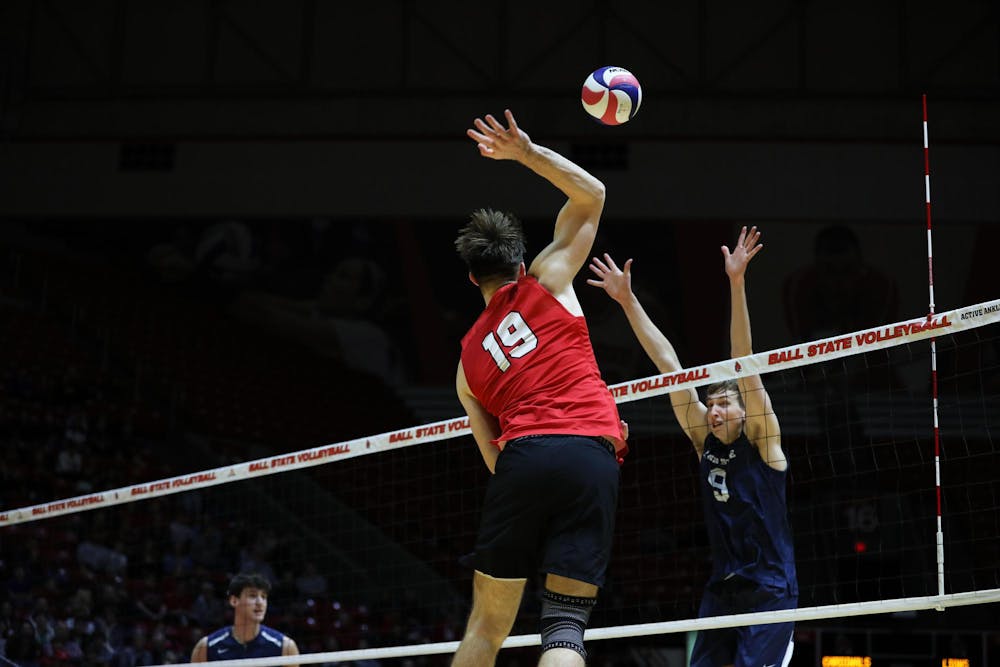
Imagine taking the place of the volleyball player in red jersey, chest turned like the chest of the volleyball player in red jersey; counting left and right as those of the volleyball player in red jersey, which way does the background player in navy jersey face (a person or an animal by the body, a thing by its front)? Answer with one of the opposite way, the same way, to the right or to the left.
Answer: the opposite way

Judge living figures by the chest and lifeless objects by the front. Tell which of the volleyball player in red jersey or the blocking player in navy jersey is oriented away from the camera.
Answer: the volleyball player in red jersey

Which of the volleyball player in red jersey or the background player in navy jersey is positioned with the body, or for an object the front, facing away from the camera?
the volleyball player in red jersey

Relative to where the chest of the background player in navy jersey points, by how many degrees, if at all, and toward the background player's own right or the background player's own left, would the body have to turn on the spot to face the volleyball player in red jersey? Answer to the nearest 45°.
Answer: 0° — they already face them

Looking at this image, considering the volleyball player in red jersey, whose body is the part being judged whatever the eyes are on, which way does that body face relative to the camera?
away from the camera

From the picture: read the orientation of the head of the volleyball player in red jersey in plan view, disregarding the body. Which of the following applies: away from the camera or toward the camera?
away from the camera

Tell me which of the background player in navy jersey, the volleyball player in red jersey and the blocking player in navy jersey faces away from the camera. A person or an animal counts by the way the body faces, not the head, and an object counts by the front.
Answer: the volleyball player in red jersey

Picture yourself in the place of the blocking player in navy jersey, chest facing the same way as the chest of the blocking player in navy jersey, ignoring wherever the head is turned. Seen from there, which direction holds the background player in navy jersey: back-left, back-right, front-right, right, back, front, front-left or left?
right

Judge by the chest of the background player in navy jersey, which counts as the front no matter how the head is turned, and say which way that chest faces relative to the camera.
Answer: toward the camera

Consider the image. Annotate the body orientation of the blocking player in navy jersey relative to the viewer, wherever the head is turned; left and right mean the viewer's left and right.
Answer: facing the viewer and to the left of the viewer

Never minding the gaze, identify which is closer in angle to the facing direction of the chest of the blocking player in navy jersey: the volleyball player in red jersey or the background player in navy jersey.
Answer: the volleyball player in red jersey
